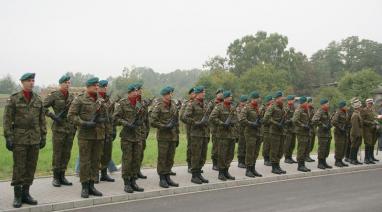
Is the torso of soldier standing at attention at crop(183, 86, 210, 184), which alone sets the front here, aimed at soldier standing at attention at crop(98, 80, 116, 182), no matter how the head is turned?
no

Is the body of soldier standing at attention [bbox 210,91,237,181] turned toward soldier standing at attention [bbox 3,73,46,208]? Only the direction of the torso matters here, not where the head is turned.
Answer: no

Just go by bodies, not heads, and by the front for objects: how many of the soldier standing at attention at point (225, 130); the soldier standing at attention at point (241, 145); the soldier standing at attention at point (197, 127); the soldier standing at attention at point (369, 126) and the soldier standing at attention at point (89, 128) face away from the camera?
0

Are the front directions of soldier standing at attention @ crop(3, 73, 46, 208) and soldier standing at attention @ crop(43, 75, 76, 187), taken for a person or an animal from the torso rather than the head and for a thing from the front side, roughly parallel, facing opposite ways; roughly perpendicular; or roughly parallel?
roughly parallel

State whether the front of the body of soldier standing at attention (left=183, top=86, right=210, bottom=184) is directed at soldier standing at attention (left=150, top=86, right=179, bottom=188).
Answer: no

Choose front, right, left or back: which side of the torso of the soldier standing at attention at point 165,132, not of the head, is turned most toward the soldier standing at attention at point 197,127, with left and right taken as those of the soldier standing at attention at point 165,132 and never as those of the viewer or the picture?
left

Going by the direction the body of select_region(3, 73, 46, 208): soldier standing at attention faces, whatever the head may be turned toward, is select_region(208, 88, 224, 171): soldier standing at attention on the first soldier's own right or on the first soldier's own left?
on the first soldier's own left

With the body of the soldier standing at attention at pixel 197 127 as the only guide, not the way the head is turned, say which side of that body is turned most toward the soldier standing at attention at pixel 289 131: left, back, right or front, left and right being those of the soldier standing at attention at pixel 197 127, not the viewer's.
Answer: left

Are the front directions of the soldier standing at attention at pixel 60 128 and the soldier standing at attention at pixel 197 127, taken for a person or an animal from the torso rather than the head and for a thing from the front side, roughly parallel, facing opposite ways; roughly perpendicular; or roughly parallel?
roughly parallel

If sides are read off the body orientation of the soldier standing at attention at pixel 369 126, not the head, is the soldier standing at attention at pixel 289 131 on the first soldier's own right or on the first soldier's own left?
on the first soldier's own right

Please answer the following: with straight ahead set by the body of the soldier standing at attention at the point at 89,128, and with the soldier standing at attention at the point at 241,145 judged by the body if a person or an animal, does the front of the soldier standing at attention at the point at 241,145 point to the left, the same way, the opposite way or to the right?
the same way

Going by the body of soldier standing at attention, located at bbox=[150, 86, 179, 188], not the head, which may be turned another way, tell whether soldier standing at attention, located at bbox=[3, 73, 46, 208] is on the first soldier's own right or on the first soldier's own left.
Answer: on the first soldier's own right

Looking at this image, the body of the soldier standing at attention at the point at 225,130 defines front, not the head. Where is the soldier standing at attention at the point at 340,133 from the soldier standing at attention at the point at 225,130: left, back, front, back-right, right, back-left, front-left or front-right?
left

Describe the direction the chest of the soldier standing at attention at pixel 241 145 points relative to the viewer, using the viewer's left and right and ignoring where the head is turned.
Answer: facing the viewer and to the right of the viewer

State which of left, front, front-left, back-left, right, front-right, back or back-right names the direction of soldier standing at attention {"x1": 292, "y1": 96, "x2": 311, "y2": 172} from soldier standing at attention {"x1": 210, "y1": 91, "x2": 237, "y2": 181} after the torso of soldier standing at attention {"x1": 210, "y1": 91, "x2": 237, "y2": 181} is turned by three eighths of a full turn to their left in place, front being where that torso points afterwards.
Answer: front-right

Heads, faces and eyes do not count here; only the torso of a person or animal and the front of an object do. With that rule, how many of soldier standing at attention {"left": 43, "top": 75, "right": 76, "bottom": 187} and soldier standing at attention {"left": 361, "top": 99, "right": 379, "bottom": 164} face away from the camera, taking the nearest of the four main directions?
0

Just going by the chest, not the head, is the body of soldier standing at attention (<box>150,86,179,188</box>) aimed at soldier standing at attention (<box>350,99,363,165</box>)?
no

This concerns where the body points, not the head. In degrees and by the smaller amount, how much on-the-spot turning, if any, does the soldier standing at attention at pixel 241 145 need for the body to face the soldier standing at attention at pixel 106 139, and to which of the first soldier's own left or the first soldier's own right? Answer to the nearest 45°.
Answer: approximately 90° to the first soldier's own right
